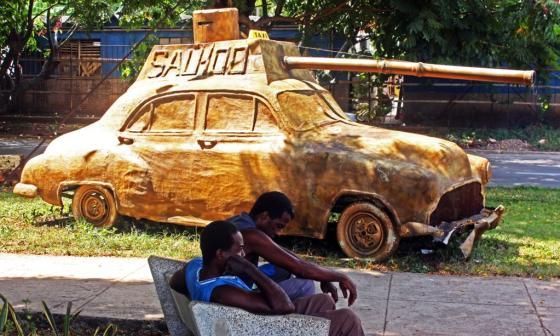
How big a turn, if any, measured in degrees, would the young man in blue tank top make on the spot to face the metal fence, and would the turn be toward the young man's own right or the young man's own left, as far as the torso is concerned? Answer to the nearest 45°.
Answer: approximately 90° to the young man's own left

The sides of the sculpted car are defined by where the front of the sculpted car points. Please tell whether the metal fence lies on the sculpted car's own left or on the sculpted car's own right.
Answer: on the sculpted car's own left

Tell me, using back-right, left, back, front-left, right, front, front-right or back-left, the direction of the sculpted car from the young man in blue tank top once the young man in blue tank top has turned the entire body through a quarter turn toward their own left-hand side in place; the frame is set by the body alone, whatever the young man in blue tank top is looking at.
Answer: front

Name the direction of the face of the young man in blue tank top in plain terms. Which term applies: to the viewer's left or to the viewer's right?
to the viewer's right

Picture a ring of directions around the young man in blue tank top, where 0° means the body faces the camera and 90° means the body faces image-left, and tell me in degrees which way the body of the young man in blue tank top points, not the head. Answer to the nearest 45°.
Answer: approximately 270°

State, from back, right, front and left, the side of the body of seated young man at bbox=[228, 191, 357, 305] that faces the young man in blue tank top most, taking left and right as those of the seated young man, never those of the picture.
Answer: right

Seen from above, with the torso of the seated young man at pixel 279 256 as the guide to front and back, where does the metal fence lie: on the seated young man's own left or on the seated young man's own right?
on the seated young man's own left

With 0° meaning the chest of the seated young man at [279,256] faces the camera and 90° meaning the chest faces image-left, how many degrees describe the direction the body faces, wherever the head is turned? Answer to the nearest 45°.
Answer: approximately 270°

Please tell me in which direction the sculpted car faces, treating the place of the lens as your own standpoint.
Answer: facing the viewer and to the right of the viewer

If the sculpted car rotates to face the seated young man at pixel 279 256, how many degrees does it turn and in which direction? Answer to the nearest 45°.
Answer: approximately 45° to its right
